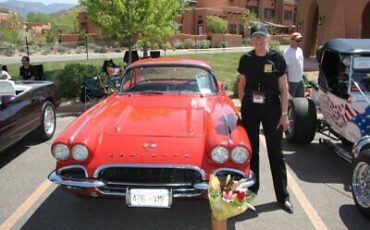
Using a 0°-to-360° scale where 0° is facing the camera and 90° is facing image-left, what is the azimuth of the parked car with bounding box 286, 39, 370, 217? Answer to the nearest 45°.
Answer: approximately 315°

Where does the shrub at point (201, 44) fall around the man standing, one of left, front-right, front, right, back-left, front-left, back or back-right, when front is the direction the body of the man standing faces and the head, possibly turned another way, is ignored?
back

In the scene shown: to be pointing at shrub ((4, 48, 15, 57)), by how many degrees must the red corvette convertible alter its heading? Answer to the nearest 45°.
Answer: approximately 180°

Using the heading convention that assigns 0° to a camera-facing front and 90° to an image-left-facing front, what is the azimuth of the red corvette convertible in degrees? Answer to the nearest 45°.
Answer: approximately 0°

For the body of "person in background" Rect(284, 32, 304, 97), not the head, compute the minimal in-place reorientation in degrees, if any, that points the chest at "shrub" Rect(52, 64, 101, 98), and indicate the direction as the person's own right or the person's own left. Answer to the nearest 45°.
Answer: approximately 135° to the person's own right

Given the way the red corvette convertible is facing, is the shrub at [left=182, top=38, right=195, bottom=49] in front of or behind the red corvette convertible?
behind

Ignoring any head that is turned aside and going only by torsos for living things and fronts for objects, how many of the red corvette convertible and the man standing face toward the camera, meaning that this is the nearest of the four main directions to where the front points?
2

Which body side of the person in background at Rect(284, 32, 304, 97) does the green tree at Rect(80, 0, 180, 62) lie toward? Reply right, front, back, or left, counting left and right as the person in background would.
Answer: back

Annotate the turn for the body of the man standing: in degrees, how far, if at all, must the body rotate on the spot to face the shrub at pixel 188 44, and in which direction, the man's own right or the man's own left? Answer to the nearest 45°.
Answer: approximately 180°
